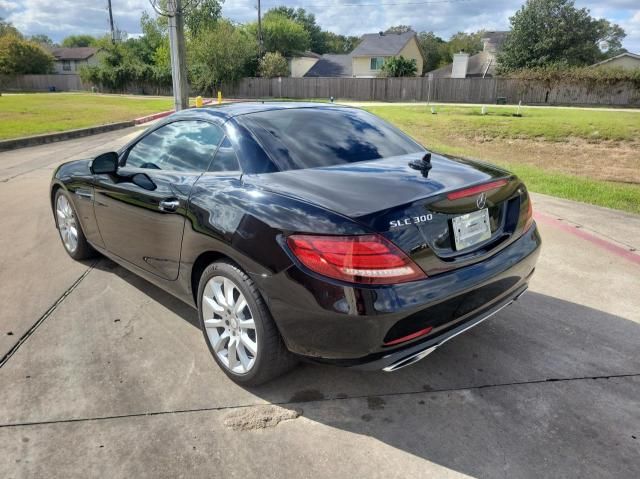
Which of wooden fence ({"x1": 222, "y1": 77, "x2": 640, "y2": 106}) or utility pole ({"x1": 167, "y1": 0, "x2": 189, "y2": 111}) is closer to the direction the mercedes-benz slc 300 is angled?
the utility pole

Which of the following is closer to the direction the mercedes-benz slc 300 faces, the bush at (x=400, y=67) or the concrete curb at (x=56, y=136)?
the concrete curb

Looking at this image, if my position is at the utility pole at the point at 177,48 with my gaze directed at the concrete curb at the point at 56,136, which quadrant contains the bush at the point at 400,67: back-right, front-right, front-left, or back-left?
back-right

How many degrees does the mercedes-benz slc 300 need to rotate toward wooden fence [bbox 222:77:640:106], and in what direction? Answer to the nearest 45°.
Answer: approximately 45° to its right

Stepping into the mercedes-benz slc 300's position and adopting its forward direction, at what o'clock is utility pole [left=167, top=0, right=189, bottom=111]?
The utility pole is roughly at 1 o'clock from the mercedes-benz slc 300.

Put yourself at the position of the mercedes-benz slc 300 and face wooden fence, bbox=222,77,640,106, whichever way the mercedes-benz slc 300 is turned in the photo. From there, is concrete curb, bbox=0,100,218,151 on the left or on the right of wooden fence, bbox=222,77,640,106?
left

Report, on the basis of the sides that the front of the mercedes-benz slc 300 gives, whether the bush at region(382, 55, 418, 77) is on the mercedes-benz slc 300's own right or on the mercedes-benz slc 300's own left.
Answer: on the mercedes-benz slc 300's own right

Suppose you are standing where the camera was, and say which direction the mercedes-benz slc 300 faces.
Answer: facing away from the viewer and to the left of the viewer
